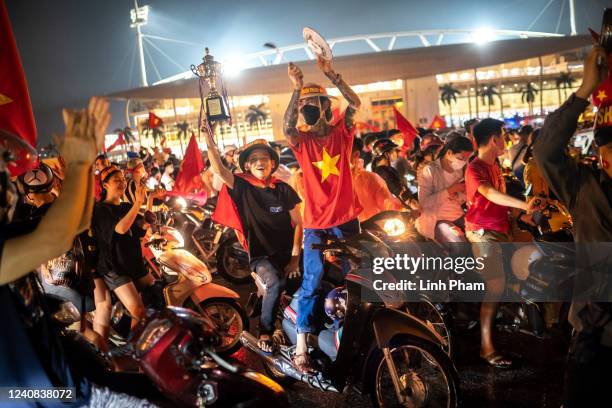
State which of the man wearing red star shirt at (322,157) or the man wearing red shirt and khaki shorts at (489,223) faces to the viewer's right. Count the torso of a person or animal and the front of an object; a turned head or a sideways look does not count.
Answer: the man wearing red shirt and khaki shorts at (489,223)

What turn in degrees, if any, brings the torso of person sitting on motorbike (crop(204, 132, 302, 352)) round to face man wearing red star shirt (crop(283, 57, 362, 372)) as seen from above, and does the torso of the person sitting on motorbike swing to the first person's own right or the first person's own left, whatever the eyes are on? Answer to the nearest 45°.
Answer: approximately 45° to the first person's own left

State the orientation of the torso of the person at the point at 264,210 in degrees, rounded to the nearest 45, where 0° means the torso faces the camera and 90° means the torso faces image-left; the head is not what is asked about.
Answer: approximately 0°

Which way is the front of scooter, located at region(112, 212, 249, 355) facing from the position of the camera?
facing the viewer and to the right of the viewer

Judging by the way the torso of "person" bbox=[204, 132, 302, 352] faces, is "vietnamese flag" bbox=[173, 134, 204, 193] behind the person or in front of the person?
behind

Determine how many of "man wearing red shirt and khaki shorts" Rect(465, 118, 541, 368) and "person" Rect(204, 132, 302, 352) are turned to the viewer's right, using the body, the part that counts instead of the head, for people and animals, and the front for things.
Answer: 1

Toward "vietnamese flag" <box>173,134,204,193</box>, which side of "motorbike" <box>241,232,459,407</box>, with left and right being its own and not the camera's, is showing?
back

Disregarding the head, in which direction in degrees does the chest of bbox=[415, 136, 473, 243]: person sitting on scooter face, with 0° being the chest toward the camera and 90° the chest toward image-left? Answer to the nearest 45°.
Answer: approximately 315°

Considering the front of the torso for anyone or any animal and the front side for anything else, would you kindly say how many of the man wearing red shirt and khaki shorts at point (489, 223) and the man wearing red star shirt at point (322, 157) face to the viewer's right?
1

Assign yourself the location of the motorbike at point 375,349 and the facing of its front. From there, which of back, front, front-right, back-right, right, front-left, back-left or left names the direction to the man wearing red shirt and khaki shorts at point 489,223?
left
